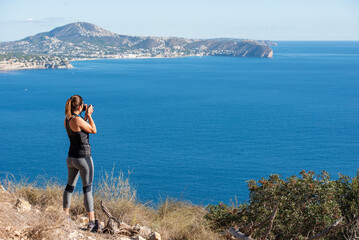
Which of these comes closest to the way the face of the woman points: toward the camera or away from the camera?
away from the camera

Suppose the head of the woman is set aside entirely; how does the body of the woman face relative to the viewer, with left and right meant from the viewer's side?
facing away from the viewer and to the right of the viewer

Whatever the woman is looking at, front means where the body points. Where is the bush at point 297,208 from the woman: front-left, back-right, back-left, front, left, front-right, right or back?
front-right

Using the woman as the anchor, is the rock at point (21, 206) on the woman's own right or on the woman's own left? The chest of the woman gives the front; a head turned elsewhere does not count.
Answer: on the woman's own left

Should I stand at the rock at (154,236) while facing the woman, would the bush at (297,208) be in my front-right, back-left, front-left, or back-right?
back-right

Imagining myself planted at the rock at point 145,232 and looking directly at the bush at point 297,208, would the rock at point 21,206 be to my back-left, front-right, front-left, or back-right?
back-left
